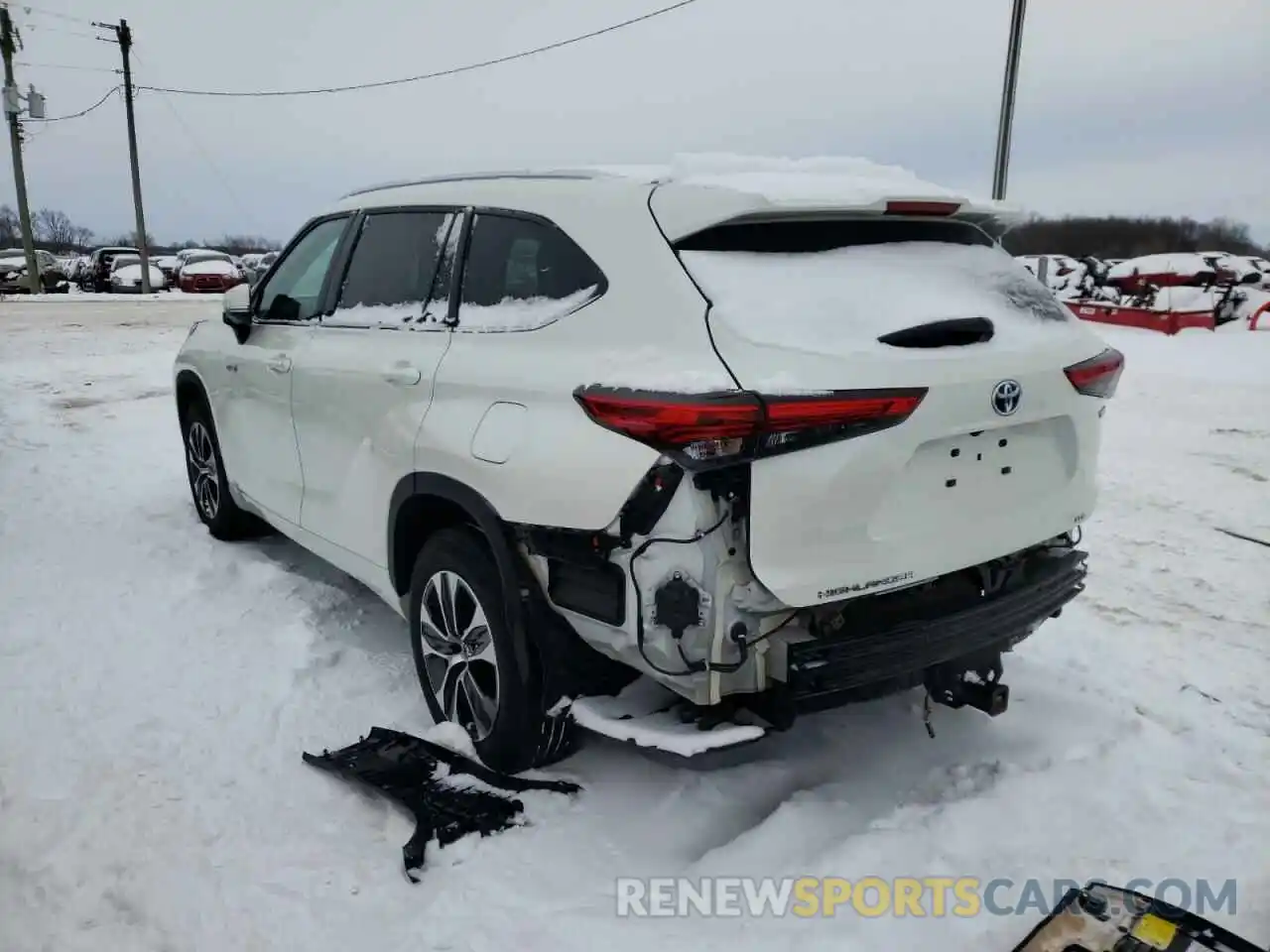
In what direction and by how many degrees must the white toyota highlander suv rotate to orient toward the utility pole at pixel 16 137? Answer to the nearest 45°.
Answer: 0° — it already faces it

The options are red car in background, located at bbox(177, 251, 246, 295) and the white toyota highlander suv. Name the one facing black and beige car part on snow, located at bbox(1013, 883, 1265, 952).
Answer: the red car in background

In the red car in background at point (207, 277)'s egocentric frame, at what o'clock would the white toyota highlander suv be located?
The white toyota highlander suv is roughly at 12 o'clock from the red car in background.

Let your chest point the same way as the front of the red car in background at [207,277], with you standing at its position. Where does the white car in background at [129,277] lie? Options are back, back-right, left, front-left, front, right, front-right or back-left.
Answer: back-right

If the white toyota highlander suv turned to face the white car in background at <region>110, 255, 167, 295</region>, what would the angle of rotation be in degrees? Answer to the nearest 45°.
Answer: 0° — it already faces it

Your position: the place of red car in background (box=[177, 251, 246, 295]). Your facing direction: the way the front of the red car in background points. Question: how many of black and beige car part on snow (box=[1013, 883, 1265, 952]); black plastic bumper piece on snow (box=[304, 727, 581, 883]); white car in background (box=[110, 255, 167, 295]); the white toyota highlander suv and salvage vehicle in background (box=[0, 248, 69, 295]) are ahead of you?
3

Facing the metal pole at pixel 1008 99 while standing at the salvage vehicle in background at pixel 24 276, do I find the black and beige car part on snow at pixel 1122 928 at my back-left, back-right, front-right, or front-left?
front-right

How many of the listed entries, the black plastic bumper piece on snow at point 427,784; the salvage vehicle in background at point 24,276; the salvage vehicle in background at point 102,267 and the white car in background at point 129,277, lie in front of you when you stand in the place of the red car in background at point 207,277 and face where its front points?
1

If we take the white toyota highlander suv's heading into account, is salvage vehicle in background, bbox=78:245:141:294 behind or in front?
in front

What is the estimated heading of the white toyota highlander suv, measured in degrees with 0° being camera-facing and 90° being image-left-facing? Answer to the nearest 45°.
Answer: approximately 135°

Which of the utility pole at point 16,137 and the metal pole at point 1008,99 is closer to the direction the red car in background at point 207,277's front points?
the metal pole

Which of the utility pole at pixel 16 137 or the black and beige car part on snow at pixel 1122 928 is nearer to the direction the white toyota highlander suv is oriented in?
the utility pole

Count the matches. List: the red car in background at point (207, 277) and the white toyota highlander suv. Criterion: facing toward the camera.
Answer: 1

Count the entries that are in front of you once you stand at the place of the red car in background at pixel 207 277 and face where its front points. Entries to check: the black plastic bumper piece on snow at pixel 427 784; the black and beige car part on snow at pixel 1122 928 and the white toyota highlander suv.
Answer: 3

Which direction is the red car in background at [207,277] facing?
toward the camera

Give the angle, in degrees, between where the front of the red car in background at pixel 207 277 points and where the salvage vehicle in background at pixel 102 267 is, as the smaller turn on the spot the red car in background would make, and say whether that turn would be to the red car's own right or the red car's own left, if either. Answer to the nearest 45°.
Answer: approximately 135° to the red car's own right

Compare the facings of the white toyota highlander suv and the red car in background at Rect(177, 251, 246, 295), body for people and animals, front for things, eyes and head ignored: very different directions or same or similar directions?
very different directions

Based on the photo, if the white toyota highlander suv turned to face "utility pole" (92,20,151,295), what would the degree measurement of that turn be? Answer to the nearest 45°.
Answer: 0° — it already faces it

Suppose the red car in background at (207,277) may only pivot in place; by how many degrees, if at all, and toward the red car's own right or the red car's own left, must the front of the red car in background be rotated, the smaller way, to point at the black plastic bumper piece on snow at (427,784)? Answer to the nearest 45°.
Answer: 0° — it already faces it
